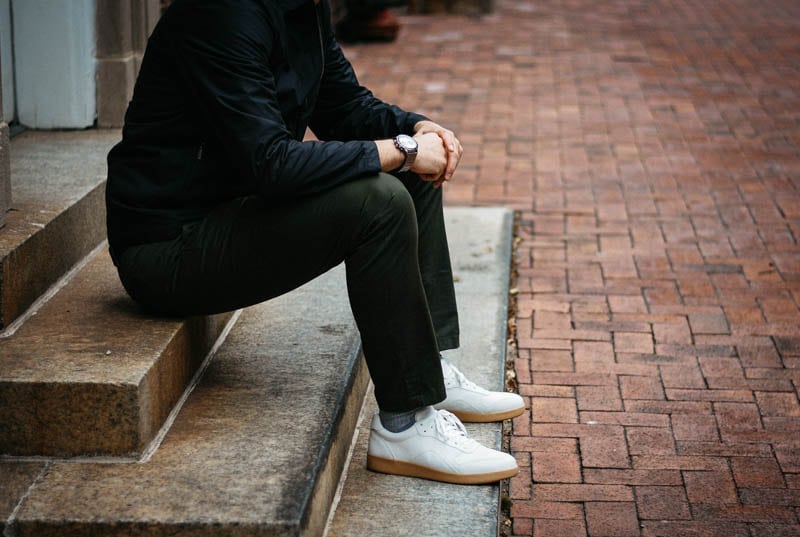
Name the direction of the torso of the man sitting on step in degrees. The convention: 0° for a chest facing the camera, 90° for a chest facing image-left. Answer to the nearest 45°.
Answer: approximately 270°
